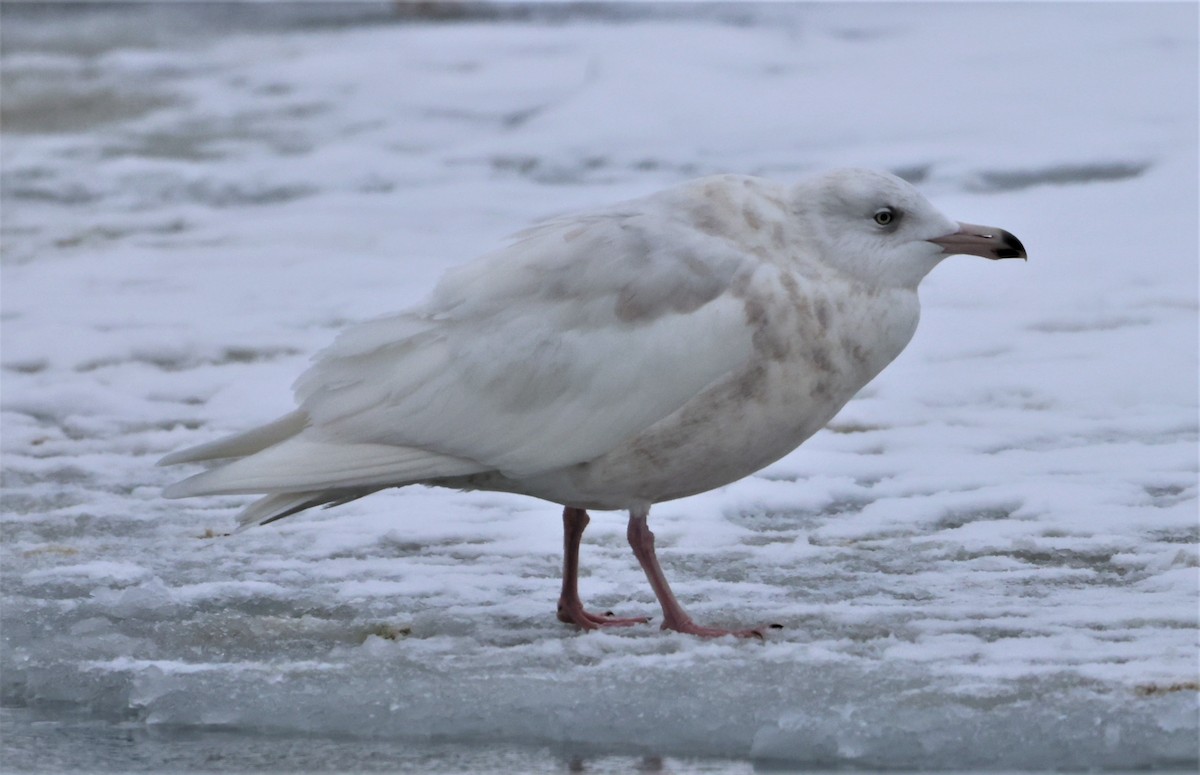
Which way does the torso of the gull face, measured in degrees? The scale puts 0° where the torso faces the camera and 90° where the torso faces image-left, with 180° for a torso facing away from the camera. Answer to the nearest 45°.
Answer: approximately 270°
